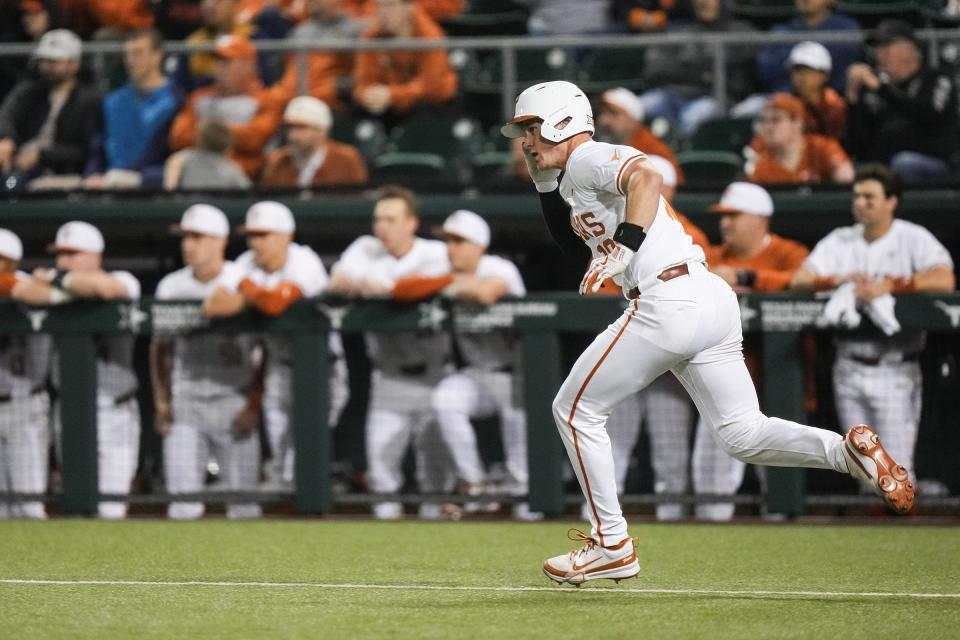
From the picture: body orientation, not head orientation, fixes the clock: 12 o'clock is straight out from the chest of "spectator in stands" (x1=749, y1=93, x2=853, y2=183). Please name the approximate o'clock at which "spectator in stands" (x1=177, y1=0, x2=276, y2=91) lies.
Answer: "spectator in stands" (x1=177, y1=0, x2=276, y2=91) is roughly at 2 o'clock from "spectator in stands" (x1=749, y1=93, x2=853, y2=183).

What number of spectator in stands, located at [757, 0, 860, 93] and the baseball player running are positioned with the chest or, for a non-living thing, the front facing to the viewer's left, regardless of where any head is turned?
1

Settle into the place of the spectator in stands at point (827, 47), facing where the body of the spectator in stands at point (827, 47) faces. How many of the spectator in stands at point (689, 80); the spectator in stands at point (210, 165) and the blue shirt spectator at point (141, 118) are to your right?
3

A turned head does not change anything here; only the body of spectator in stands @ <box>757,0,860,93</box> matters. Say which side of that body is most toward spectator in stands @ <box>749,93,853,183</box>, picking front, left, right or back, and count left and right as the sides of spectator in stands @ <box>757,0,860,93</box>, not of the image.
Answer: front

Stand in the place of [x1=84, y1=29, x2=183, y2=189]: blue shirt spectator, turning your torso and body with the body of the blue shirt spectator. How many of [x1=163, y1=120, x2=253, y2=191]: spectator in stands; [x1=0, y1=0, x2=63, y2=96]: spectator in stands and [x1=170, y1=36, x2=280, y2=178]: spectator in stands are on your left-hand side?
2

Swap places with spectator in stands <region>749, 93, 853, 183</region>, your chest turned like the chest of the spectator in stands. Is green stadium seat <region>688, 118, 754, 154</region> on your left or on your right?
on your right

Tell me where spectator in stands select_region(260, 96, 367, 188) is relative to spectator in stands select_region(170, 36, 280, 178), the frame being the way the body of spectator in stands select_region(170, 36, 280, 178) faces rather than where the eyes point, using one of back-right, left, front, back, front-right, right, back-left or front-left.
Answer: left

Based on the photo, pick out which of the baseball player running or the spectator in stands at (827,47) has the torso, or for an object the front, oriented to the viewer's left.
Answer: the baseball player running

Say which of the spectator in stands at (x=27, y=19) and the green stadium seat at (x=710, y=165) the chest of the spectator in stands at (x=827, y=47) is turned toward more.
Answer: the green stadium seat

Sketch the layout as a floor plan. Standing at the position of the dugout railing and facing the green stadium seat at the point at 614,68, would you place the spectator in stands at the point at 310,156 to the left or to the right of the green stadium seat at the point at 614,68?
left

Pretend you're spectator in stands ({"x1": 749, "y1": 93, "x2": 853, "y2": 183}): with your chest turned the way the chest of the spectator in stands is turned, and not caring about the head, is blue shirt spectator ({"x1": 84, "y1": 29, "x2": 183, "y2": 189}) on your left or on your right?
on your right

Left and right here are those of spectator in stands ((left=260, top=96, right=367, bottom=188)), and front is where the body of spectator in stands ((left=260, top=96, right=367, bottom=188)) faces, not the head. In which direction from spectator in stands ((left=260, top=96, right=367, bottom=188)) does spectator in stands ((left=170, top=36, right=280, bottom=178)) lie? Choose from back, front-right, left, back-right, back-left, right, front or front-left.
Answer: right

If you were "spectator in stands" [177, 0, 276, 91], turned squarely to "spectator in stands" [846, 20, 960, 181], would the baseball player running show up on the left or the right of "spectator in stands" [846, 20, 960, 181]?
right
